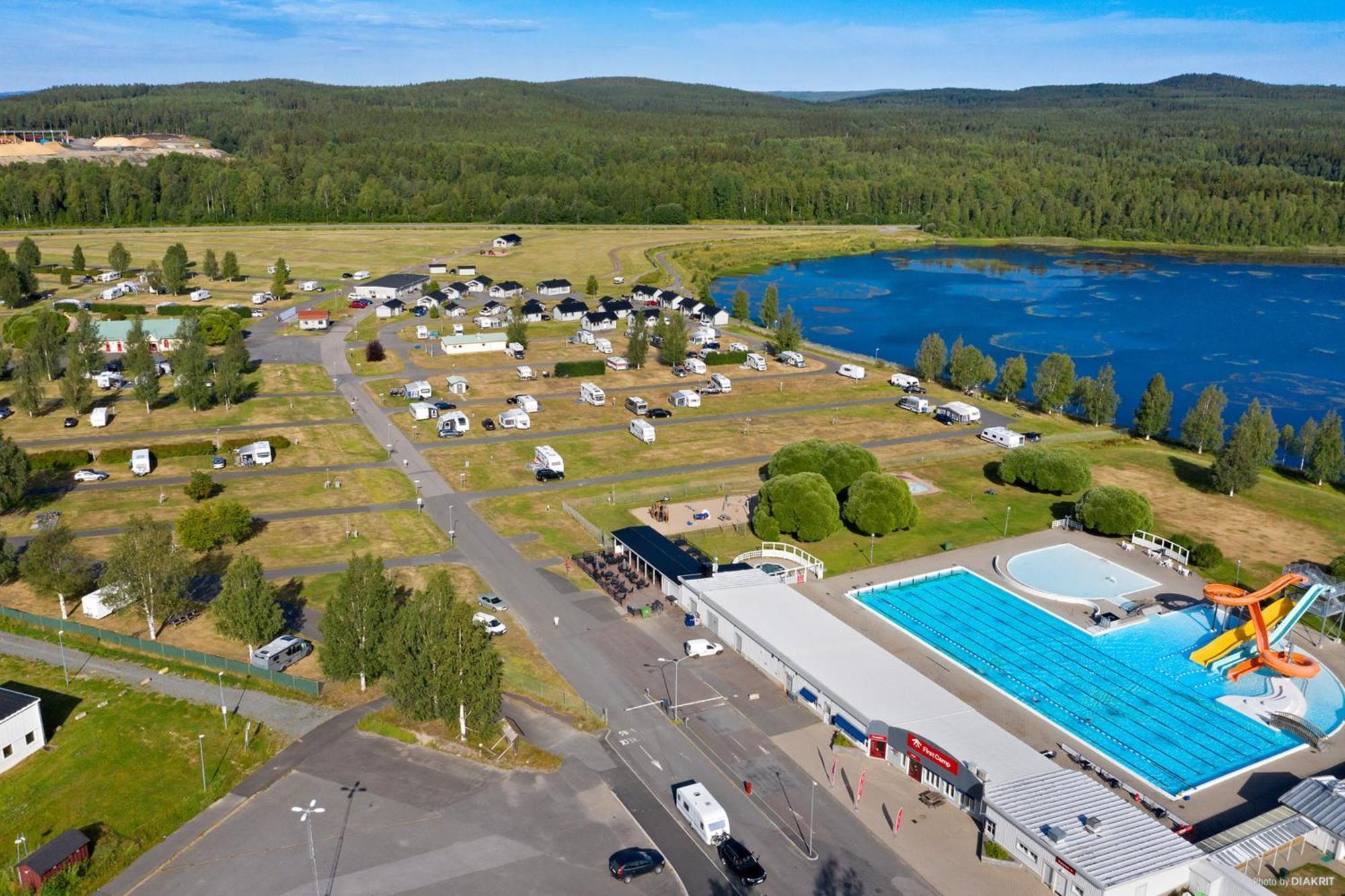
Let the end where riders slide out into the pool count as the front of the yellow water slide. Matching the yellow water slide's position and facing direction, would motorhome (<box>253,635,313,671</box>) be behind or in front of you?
in front

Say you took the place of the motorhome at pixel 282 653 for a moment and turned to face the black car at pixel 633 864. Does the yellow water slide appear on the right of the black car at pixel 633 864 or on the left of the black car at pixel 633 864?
left

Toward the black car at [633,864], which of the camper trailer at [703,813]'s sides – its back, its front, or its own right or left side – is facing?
right

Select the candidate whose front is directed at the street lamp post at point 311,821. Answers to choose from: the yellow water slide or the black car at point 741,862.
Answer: the yellow water slide

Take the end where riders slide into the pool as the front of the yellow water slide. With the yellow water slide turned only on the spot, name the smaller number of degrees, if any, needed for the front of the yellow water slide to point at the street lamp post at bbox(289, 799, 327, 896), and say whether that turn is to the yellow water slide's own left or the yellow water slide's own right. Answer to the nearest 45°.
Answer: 0° — it already faces it

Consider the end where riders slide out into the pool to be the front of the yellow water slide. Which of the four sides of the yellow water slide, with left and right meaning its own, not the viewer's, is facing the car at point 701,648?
front

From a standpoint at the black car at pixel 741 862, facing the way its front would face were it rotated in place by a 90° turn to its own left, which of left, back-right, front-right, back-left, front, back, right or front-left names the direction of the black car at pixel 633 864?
back-left

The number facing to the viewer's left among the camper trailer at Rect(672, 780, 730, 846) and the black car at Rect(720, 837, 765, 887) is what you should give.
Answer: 0

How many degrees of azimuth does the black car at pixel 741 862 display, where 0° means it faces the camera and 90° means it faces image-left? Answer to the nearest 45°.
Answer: approximately 315°

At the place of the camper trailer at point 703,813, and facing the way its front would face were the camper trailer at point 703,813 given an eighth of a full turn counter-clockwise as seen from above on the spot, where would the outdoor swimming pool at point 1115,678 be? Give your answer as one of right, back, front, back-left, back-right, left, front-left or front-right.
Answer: front-left

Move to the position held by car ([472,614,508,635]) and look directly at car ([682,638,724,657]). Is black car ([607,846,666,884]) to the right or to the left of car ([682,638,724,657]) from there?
right
